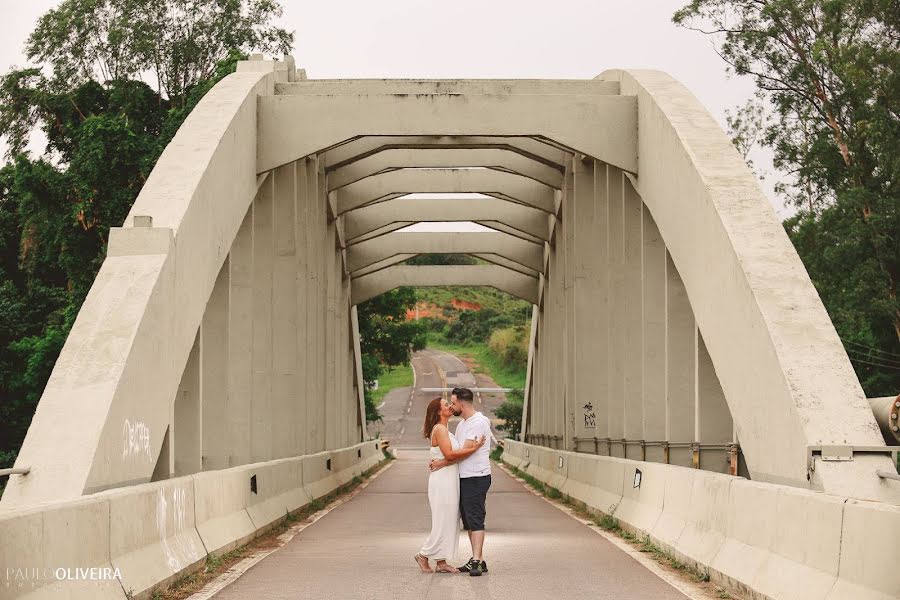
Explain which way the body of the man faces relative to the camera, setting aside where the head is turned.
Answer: to the viewer's left

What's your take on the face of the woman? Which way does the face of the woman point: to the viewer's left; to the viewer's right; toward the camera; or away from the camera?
to the viewer's right

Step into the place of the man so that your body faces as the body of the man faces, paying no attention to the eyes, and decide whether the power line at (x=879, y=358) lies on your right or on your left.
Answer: on your right

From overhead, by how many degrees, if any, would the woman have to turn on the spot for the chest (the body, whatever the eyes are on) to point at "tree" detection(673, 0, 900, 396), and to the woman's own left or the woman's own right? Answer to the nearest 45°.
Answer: approximately 45° to the woman's own left

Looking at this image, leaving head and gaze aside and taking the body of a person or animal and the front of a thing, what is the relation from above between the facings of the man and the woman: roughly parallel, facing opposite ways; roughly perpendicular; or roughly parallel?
roughly parallel, facing opposite ways

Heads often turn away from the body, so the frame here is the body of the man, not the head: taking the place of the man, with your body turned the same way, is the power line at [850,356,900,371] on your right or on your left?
on your right

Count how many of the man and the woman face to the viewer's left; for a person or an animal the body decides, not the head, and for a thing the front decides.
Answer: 1

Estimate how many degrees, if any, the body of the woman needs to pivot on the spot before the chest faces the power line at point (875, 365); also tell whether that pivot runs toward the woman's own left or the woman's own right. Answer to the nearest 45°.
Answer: approximately 45° to the woman's own left

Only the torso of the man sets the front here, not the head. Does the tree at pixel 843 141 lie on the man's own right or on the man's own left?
on the man's own right

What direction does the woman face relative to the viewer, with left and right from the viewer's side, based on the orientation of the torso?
facing to the right of the viewer
